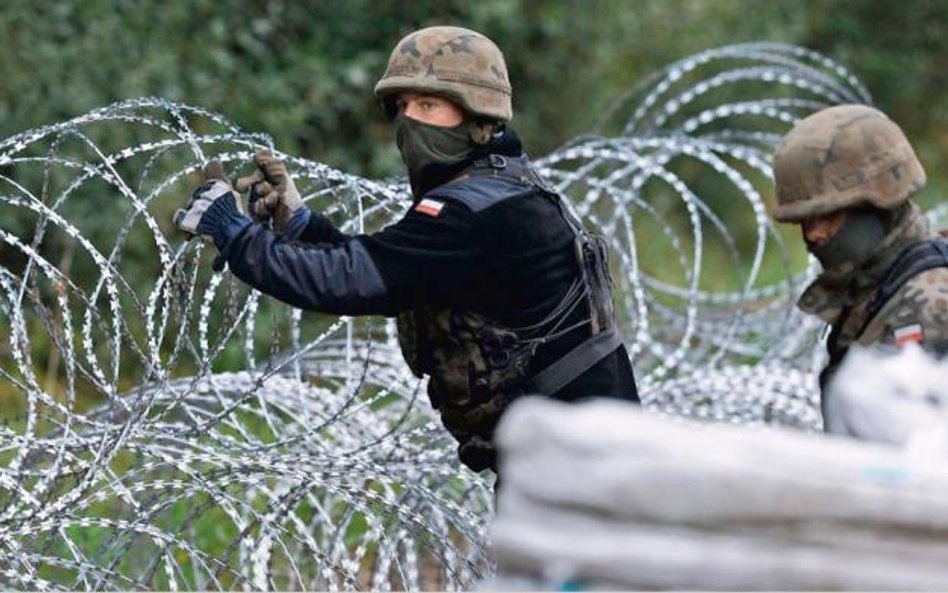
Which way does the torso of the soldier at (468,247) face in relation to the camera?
to the viewer's left

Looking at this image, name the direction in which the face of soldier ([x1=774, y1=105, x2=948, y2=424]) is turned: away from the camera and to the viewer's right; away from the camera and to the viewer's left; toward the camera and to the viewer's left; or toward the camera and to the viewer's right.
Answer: toward the camera and to the viewer's left

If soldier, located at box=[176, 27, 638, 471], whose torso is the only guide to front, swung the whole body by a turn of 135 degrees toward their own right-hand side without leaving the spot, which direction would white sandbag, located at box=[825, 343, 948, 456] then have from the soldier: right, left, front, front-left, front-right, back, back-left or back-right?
right

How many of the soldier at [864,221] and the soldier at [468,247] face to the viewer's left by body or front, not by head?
2

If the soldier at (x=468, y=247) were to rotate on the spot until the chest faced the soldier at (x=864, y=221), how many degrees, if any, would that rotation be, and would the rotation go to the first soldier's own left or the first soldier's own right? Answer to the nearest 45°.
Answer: approximately 135° to the first soldier's own left

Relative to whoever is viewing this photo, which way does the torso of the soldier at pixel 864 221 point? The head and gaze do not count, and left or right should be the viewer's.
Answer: facing to the left of the viewer
